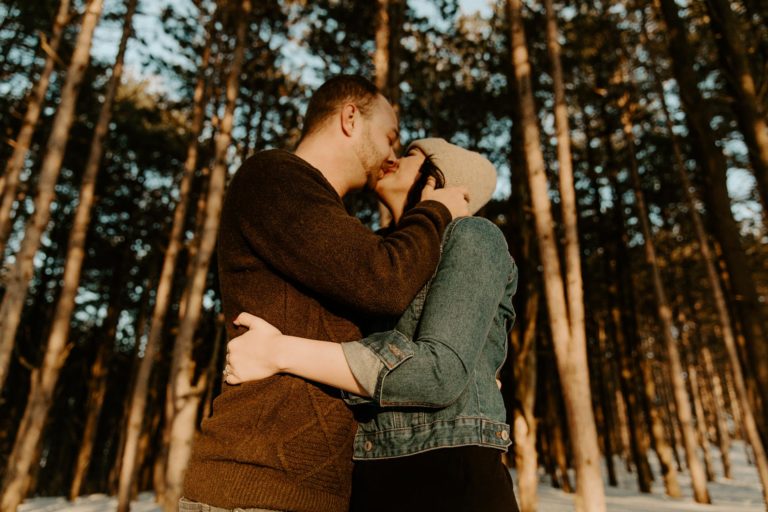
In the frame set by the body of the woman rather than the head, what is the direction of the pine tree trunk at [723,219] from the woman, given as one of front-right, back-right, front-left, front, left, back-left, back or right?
back-right

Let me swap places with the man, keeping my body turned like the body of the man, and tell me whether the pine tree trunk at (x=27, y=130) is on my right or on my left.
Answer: on my left

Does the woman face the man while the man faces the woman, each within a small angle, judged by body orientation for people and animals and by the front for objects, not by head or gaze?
yes

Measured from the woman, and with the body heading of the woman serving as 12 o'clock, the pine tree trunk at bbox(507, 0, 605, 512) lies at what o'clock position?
The pine tree trunk is roughly at 4 o'clock from the woman.

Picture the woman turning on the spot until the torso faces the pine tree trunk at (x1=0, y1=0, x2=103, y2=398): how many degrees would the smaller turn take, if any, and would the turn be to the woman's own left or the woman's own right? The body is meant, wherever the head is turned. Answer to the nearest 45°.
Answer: approximately 45° to the woman's own right

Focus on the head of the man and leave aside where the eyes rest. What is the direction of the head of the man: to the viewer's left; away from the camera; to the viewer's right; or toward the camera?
to the viewer's right

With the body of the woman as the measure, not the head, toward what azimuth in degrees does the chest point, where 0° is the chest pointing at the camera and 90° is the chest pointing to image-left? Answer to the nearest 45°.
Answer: approximately 90°

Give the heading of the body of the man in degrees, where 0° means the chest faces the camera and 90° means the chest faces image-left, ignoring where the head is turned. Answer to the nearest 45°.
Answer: approximately 270°

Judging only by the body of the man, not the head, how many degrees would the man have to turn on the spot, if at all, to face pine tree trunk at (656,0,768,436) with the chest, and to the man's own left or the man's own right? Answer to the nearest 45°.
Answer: approximately 45° to the man's own left

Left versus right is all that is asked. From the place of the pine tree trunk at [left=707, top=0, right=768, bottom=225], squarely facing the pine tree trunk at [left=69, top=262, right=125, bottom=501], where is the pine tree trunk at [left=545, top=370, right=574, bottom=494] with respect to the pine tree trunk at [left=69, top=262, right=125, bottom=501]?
right

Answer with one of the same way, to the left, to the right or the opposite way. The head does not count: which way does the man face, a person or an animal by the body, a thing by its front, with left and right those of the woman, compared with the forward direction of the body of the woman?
the opposite way
